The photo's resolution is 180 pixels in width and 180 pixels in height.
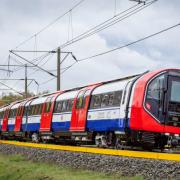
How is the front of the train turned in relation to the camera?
facing the viewer and to the right of the viewer
